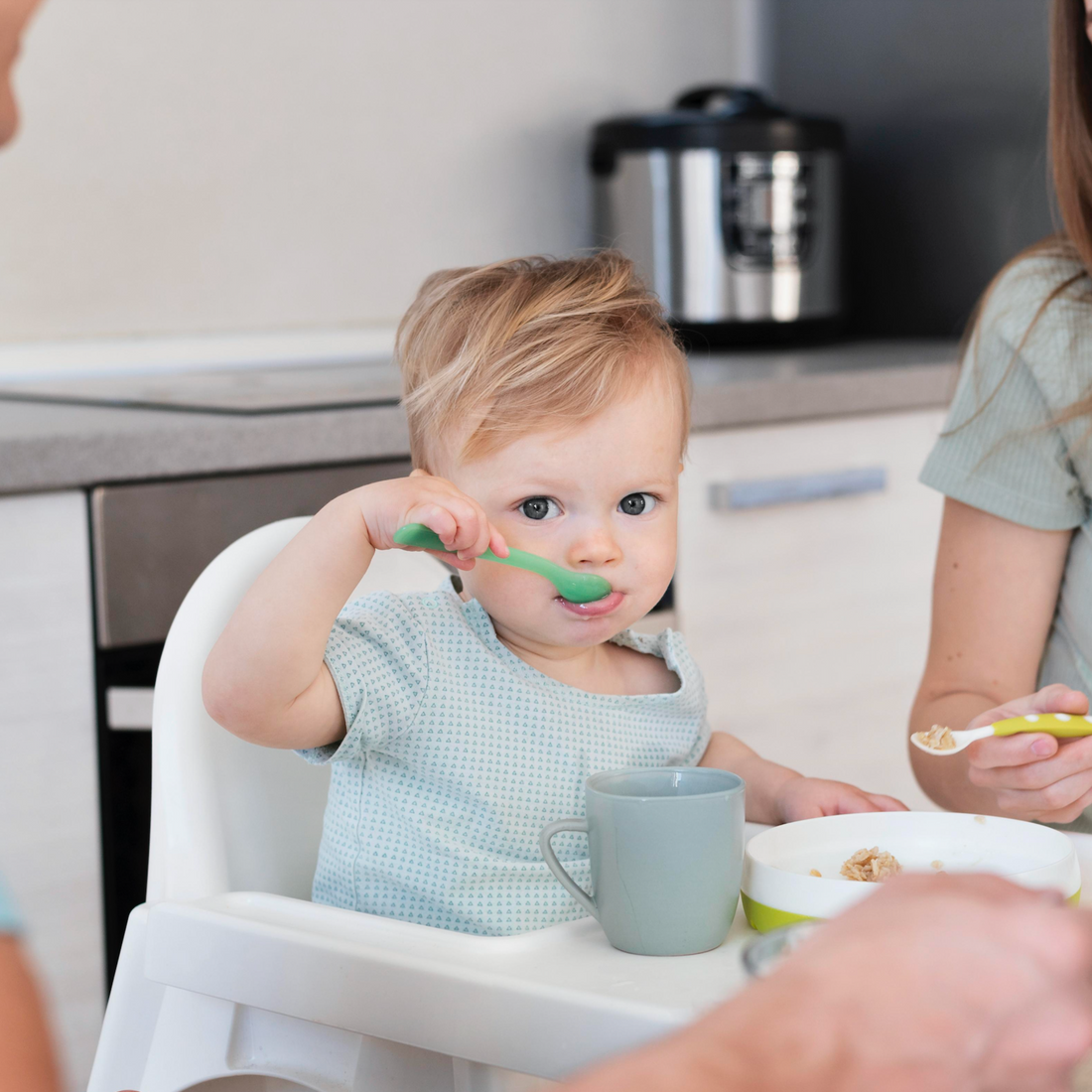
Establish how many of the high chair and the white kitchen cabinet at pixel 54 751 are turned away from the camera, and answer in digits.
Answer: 0

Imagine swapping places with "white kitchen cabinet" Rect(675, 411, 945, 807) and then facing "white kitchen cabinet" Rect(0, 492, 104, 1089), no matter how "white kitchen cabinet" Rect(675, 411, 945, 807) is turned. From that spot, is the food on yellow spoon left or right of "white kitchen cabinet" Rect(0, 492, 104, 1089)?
left

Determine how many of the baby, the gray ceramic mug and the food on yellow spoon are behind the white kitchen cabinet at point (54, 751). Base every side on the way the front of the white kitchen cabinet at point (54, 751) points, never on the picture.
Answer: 0

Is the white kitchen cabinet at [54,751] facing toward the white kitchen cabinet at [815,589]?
no

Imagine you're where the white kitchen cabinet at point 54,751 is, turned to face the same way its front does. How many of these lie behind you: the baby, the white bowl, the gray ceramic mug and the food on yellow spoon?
0

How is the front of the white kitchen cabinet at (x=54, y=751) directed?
toward the camera

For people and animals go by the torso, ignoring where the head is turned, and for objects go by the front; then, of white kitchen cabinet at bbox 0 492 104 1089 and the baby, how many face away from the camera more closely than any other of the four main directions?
0

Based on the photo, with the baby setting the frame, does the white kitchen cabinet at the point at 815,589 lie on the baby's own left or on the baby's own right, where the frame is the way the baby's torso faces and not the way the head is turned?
on the baby's own left

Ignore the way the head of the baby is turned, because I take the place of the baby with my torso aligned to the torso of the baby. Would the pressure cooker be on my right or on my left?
on my left

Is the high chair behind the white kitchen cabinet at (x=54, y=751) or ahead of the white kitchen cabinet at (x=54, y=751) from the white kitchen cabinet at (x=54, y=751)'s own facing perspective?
ahead

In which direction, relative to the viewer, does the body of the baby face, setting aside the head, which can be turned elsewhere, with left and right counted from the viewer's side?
facing the viewer and to the right of the viewer

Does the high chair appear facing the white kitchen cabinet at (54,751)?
no

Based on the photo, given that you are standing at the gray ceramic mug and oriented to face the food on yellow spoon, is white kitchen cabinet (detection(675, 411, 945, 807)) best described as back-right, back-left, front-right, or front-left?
front-left
